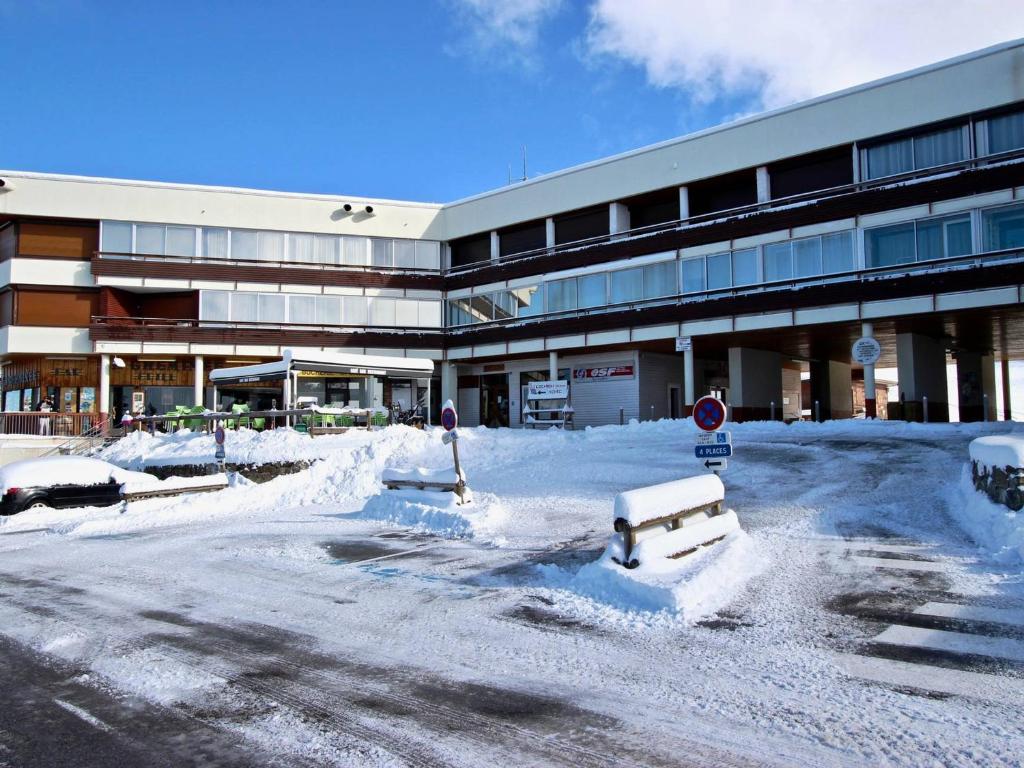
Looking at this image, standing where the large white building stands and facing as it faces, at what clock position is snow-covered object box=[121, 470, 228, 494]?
The snow-covered object is roughly at 1 o'clock from the large white building.

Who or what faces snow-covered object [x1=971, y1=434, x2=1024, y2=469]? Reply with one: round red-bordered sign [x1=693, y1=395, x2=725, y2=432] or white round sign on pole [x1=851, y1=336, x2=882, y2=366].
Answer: the white round sign on pole

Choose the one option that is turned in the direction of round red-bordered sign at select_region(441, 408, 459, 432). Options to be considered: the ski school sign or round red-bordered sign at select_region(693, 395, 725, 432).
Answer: the ski school sign

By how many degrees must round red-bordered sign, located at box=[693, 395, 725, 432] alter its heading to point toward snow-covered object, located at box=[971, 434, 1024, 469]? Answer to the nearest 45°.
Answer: approximately 90° to its left

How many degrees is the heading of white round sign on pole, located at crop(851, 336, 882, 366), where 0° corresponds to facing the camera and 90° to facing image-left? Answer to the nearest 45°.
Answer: approximately 0°

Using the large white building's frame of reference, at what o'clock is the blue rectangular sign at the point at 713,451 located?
The blue rectangular sign is roughly at 12 o'clock from the large white building.

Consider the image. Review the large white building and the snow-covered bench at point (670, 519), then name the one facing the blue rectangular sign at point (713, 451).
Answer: the large white building

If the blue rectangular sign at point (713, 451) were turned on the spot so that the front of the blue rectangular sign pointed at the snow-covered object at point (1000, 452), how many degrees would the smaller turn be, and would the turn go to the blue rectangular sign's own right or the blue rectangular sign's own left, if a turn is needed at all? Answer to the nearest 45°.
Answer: approximately 90° to the blue rectangular sign's own left

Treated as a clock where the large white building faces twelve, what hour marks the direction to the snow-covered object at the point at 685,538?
The snow-covered object is roughly at 12 o'clock from the large white building.

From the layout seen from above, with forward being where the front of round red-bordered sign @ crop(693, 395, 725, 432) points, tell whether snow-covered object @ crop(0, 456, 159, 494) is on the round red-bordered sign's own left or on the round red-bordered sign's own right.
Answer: on the round red-bordered sign's own right

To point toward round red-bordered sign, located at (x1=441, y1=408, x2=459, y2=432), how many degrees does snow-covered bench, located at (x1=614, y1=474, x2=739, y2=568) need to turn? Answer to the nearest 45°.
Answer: approximately 180°
